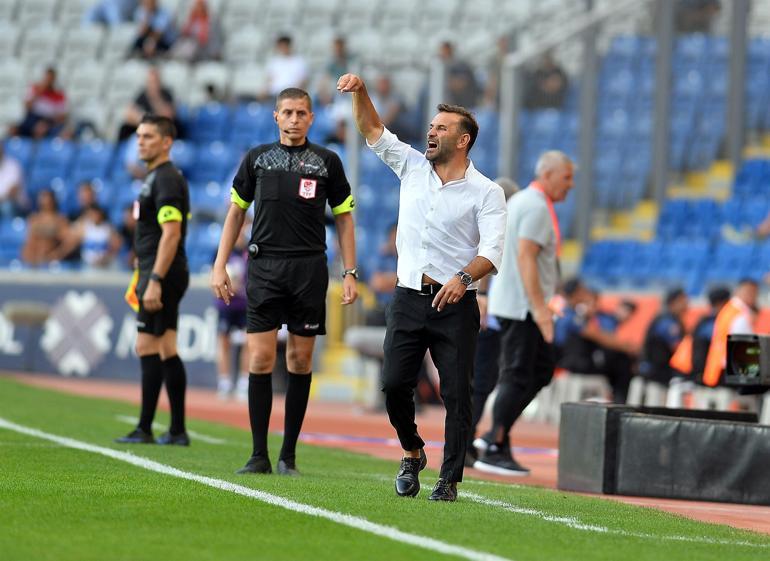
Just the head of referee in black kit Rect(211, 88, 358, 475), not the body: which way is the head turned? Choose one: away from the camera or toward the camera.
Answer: toward the camera

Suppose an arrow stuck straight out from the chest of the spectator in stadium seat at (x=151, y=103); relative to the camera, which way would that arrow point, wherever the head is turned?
toward the camera

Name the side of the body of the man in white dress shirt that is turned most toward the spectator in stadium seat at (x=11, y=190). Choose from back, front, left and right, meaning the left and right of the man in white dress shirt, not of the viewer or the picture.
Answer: right

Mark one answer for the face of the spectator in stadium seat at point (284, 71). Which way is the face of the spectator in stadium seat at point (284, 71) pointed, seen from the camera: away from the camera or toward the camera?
toward the camera

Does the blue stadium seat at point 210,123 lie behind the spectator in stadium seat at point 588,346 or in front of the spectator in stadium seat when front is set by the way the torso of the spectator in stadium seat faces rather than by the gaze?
behind

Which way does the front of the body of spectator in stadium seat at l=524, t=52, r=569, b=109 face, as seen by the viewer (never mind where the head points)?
toward the camera

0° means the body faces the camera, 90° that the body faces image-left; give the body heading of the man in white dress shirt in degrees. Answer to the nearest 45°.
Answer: approximately 45°

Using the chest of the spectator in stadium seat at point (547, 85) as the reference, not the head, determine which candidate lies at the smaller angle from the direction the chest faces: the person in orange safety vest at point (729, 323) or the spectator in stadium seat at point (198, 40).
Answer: the person in orange safety vest

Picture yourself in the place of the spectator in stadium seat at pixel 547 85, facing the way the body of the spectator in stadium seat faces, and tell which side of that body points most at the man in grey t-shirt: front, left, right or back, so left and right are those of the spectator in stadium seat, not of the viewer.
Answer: front

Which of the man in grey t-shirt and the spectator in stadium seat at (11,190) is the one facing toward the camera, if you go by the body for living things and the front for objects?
the spectator in stadium seat

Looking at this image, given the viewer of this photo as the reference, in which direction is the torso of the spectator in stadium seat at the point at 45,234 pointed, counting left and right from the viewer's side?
facing the viewer
